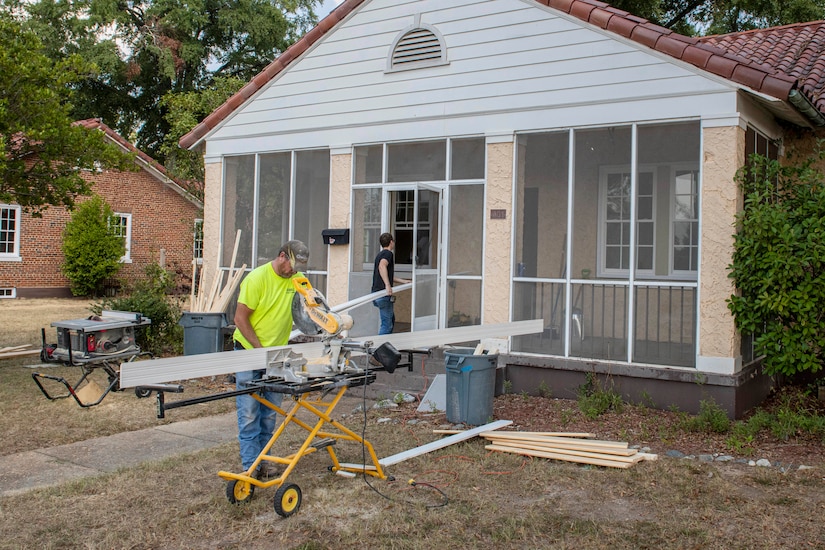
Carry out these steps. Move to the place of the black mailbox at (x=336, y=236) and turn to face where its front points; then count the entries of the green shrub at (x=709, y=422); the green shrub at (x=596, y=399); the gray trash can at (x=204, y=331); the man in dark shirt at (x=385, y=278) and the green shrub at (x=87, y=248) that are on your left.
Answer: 3

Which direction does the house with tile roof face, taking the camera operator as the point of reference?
facing the viewer and to the left of the viewer

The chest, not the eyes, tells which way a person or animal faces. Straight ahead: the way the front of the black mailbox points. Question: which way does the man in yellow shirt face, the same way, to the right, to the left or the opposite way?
to the left

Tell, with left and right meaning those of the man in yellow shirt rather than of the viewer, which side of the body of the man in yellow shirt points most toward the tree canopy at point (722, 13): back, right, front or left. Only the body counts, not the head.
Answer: left

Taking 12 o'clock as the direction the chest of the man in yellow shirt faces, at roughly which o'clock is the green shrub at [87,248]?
The green shrub is roughly at 7 o'clock from the man in yellow shirt.

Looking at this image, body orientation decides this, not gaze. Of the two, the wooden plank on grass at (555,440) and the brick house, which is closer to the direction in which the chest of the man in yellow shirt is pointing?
the wooden plank on grass

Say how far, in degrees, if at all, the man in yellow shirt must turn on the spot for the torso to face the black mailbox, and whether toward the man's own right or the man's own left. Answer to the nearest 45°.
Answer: approximately 135° to the man's own left

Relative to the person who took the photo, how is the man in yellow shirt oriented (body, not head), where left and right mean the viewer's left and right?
facing the viewer and to the right of the viewer

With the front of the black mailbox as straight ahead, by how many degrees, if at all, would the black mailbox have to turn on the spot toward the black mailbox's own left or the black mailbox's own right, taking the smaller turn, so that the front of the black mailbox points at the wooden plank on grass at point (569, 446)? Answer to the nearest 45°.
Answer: approximately 90° to the black mailbox's own left

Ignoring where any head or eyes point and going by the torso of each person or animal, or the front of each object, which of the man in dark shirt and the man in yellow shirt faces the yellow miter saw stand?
the man in yellow shirt

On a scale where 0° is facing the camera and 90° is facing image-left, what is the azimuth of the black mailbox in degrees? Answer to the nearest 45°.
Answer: approximately 45°

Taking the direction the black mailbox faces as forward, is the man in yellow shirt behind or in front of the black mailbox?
in front

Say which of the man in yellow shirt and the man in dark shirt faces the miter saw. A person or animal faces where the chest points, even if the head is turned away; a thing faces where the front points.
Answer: the man in yellow shirt
